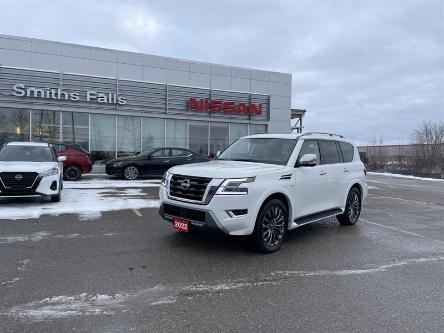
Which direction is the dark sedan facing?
to the viewer's left

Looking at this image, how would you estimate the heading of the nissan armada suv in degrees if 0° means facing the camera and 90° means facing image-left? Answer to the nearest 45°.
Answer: approximately 45°

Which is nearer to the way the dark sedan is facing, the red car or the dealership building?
the red car

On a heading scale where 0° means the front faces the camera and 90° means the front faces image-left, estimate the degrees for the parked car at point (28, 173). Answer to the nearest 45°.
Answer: approximately 0°

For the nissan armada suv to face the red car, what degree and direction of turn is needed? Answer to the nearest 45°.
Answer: approximately 90° to its right

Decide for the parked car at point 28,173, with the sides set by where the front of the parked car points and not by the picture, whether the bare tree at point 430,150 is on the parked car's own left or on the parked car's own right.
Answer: on the parked car's own left
